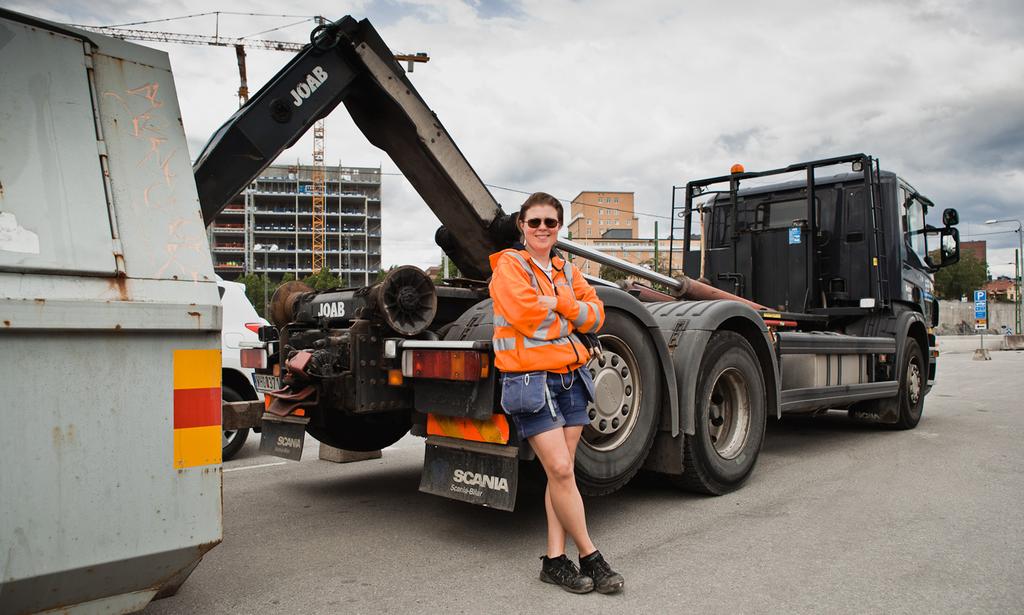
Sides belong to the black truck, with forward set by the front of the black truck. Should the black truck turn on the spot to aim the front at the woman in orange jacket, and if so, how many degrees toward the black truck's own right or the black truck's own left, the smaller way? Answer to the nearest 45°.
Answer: approximately 90° to the black truck's own right

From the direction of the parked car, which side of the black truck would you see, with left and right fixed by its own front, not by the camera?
left

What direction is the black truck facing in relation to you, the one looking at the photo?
facing away from the viewer and to the right of the viewer

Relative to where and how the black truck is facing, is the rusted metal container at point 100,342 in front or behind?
behind
